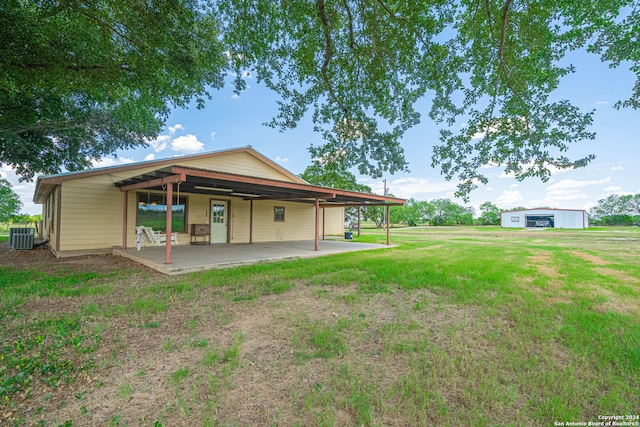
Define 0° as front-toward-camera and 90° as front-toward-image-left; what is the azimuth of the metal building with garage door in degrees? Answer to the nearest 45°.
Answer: approximately 0°

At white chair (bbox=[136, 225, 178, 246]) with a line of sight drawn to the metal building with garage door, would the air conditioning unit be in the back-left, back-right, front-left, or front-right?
back-left

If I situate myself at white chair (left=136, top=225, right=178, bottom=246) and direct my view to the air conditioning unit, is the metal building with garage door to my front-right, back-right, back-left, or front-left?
back-right

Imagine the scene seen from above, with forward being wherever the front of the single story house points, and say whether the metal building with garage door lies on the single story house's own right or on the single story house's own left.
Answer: on the single story house's own left

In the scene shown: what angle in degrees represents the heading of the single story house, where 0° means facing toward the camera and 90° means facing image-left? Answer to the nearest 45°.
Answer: approximately 315°

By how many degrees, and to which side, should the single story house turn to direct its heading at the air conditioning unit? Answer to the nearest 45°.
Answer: approximately 135° to its right
